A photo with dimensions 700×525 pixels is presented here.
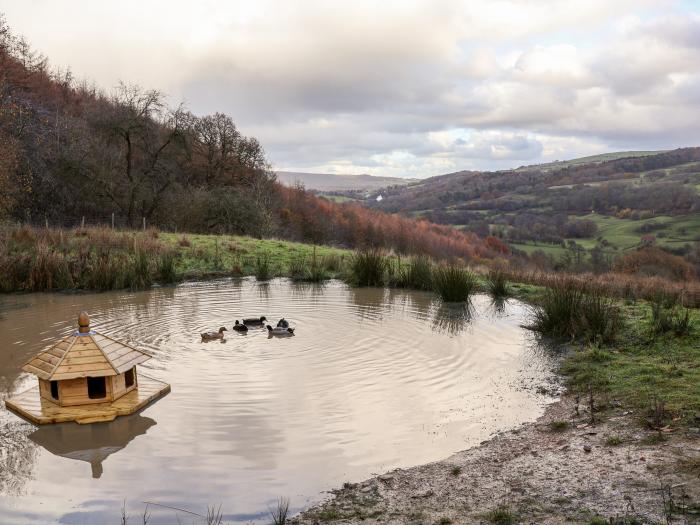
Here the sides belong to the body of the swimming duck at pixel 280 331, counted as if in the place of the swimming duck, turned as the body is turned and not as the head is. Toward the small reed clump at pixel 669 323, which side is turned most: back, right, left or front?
back

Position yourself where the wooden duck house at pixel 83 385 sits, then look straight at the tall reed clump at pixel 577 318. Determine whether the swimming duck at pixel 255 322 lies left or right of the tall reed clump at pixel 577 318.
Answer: left

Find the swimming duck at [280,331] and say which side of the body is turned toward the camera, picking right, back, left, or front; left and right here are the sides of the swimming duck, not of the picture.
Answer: left
